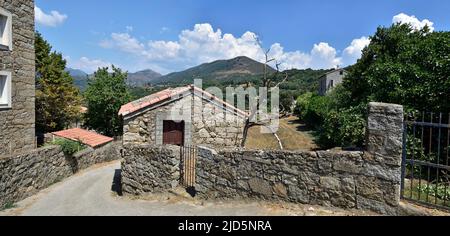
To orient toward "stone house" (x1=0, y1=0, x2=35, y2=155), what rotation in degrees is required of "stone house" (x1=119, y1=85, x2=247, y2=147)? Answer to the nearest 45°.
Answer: approximately 90° to its right

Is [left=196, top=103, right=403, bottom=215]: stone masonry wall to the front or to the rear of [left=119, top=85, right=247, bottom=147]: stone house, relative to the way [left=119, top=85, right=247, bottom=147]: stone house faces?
to the front

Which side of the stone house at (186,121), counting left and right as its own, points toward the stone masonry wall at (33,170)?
right

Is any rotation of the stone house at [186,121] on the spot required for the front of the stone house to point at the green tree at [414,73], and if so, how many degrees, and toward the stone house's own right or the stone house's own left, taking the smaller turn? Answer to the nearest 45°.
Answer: approximately 90° to the stone house's own left

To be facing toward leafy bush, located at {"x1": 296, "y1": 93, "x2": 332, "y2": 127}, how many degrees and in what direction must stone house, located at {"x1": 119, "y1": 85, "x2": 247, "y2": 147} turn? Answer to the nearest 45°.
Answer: approximately 135° to its left

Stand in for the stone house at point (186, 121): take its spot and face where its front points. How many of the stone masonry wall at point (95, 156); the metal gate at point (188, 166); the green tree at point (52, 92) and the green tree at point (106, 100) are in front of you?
1

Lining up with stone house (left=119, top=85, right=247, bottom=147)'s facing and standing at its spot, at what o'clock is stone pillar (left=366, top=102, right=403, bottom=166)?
The stone pillar is roughly at 11 o'clock from the stone house.

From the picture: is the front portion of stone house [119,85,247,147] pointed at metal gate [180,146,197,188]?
yes

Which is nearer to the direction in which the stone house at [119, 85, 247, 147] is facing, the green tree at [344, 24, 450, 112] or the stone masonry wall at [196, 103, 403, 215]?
the stone masonry wall

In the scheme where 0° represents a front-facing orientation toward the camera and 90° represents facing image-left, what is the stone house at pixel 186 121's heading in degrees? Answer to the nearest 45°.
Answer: approximately 0°

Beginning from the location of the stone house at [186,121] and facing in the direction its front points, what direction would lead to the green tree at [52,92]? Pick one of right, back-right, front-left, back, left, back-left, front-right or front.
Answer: back-right
